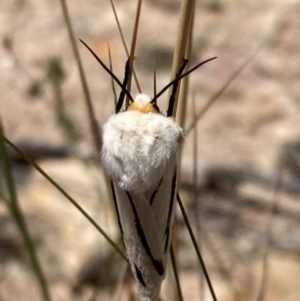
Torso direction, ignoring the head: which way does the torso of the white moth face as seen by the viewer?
away from the camera
